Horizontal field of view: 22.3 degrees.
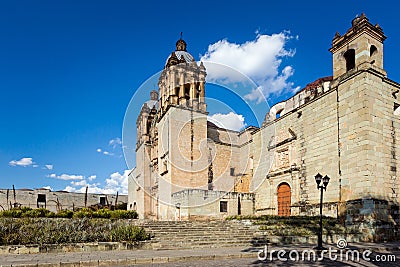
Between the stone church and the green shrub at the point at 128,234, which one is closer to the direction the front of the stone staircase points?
the green shrub

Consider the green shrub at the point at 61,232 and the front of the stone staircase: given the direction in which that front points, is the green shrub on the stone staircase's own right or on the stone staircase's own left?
on the stone staircase's own right

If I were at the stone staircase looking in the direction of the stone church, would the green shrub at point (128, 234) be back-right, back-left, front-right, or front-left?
back-left

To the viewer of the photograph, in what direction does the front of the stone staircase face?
facing the viewer

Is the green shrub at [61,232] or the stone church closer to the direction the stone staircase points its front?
the green shrub

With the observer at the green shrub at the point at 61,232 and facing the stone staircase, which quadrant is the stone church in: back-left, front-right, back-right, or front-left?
front-left

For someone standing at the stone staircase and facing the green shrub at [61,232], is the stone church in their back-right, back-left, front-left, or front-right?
back-right

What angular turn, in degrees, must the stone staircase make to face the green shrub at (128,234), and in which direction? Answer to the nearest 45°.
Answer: approximately 45° to its right
